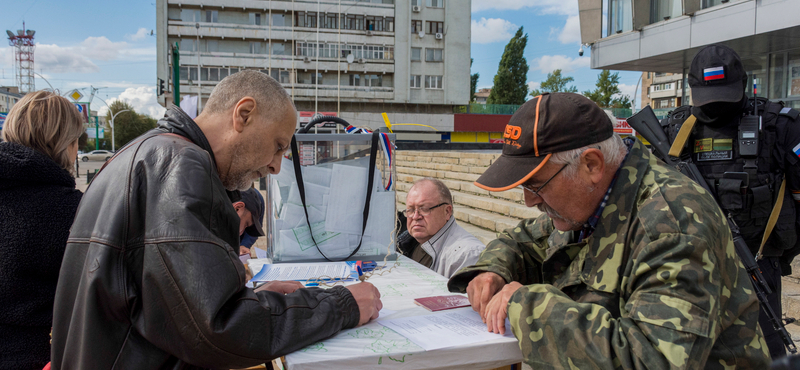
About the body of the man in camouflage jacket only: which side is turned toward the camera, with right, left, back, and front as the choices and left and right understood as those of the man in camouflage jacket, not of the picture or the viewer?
left

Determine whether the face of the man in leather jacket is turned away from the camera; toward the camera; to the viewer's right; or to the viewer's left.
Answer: to the viewer's right

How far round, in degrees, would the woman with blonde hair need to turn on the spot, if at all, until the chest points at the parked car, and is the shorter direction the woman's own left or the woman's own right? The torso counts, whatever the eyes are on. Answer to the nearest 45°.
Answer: approximately 45° to the woman's own left

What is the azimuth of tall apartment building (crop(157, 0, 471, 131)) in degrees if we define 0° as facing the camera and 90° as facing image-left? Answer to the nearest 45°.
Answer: approximately 0°

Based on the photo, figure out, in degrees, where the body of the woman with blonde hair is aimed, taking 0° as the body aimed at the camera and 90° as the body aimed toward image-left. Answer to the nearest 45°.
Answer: approximately 225°
